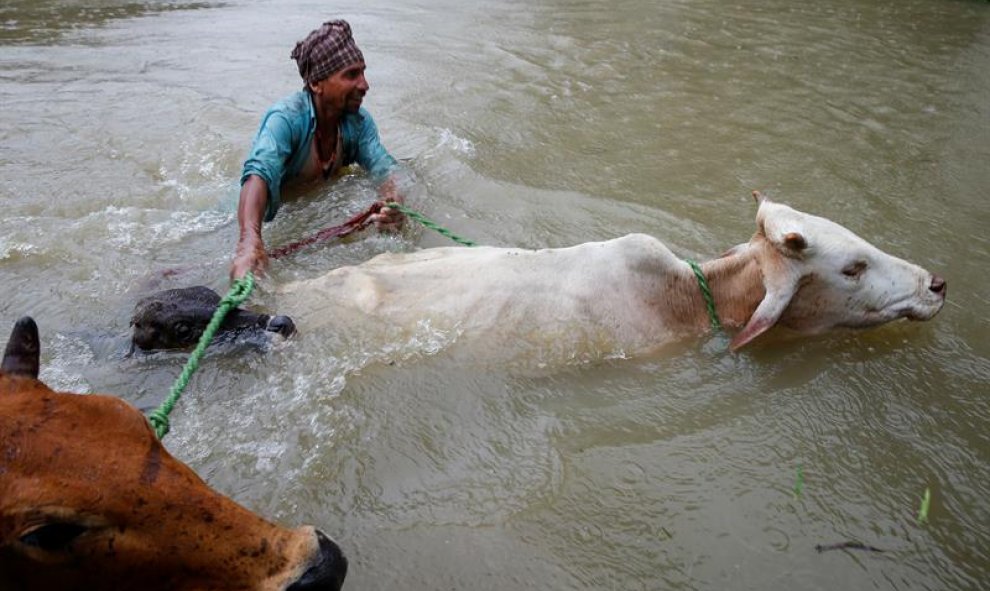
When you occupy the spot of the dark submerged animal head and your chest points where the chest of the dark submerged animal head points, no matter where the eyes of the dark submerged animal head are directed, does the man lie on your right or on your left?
on your left

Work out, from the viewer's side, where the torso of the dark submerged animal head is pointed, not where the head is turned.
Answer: to the viewer's right

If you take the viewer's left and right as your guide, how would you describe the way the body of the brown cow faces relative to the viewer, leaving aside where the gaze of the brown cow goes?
facing to the right of the viewer

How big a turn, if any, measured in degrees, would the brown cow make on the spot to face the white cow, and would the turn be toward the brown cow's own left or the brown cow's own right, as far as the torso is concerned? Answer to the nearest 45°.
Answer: approximately 45° to the brown cow's own left

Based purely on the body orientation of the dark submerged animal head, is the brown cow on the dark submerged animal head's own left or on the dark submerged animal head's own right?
on the dark submerged animal head's own right

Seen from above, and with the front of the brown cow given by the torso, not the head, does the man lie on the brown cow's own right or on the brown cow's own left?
on the brown cow's own left

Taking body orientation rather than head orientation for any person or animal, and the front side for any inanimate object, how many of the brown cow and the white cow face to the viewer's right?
2

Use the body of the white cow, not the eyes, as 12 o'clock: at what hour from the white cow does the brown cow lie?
The brown cow is roughly at 4 o'clock from the white cow.

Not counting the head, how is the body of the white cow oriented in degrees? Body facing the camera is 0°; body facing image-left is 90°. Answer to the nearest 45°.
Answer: approximately 270°

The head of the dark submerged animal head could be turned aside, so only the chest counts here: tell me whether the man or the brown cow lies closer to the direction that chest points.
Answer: the man
